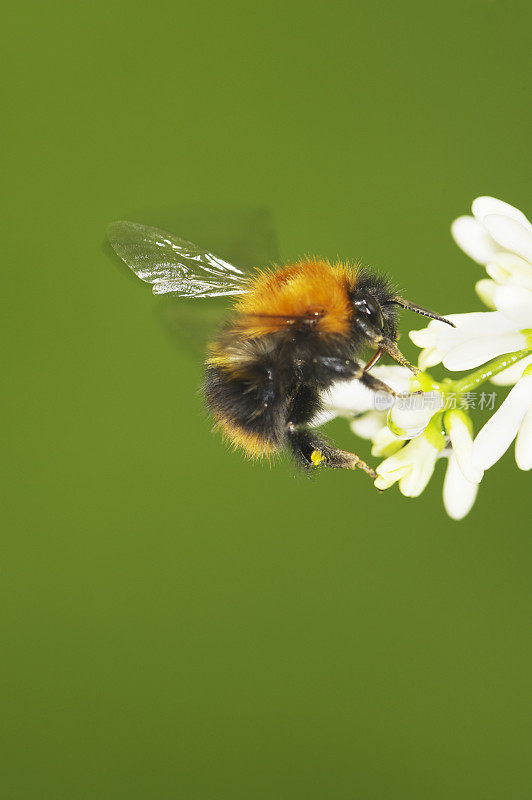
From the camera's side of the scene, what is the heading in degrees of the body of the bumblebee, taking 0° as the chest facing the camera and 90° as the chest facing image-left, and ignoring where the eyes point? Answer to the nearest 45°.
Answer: approximately 270°
